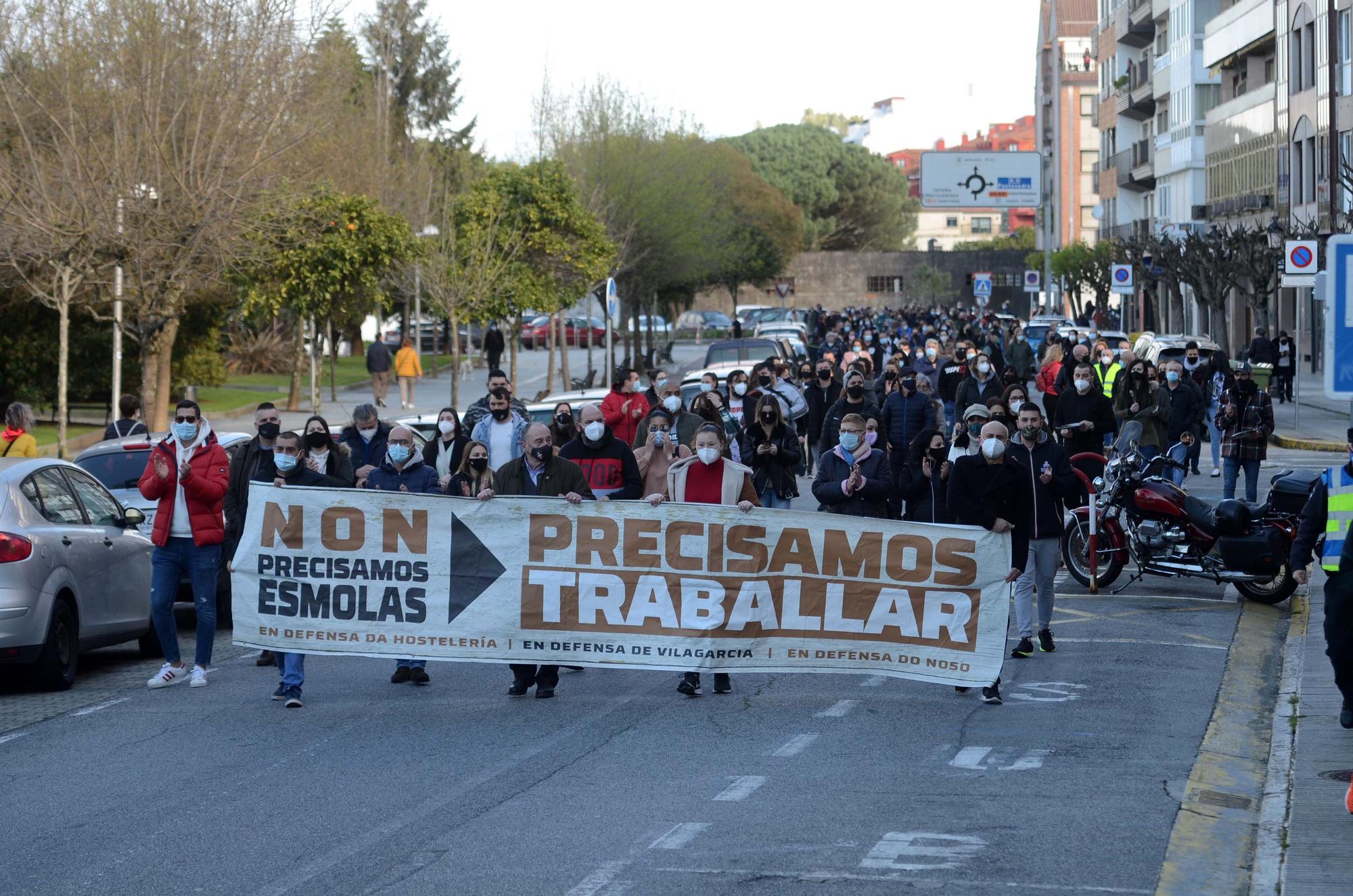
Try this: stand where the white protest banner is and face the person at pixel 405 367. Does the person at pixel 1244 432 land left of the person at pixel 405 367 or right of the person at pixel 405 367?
right

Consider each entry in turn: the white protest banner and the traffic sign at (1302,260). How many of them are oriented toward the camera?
2

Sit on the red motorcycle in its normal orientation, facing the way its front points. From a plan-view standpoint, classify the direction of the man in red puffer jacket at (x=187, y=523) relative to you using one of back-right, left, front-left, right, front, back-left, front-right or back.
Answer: front-left

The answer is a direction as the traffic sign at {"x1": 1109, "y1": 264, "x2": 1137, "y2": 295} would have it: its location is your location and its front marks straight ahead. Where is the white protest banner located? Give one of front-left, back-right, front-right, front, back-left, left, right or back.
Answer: front

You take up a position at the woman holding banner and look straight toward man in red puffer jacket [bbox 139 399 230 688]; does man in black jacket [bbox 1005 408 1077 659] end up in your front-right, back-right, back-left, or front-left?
back-right

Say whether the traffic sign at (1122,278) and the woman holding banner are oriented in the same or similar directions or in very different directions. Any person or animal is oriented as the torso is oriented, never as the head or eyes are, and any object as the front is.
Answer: same or similar directions

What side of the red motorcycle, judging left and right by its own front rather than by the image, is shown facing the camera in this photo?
left

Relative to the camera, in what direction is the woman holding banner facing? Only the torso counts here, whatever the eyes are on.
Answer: toward the camera

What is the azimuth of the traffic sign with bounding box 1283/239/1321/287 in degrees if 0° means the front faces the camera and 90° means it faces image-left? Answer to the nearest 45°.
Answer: approximately 0°

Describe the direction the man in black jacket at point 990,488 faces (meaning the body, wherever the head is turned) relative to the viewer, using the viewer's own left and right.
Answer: facing the viewer

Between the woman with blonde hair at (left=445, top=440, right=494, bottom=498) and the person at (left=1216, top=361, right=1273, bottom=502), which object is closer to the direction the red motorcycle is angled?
the woman with blonde hair

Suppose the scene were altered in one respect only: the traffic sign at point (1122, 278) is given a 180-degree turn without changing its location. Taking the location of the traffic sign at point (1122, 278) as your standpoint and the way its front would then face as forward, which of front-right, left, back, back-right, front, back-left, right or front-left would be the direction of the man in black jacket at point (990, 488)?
back

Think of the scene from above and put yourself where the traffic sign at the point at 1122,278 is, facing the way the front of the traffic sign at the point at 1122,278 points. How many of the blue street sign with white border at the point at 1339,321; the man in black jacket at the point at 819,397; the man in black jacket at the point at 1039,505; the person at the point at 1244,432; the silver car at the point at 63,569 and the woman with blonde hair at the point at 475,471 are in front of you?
6

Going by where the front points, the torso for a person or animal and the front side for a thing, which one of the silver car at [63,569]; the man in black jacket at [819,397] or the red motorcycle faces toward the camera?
the man in black jacket

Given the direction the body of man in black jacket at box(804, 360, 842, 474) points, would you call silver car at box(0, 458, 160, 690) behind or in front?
in front

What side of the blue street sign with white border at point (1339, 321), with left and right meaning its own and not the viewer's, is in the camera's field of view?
front
